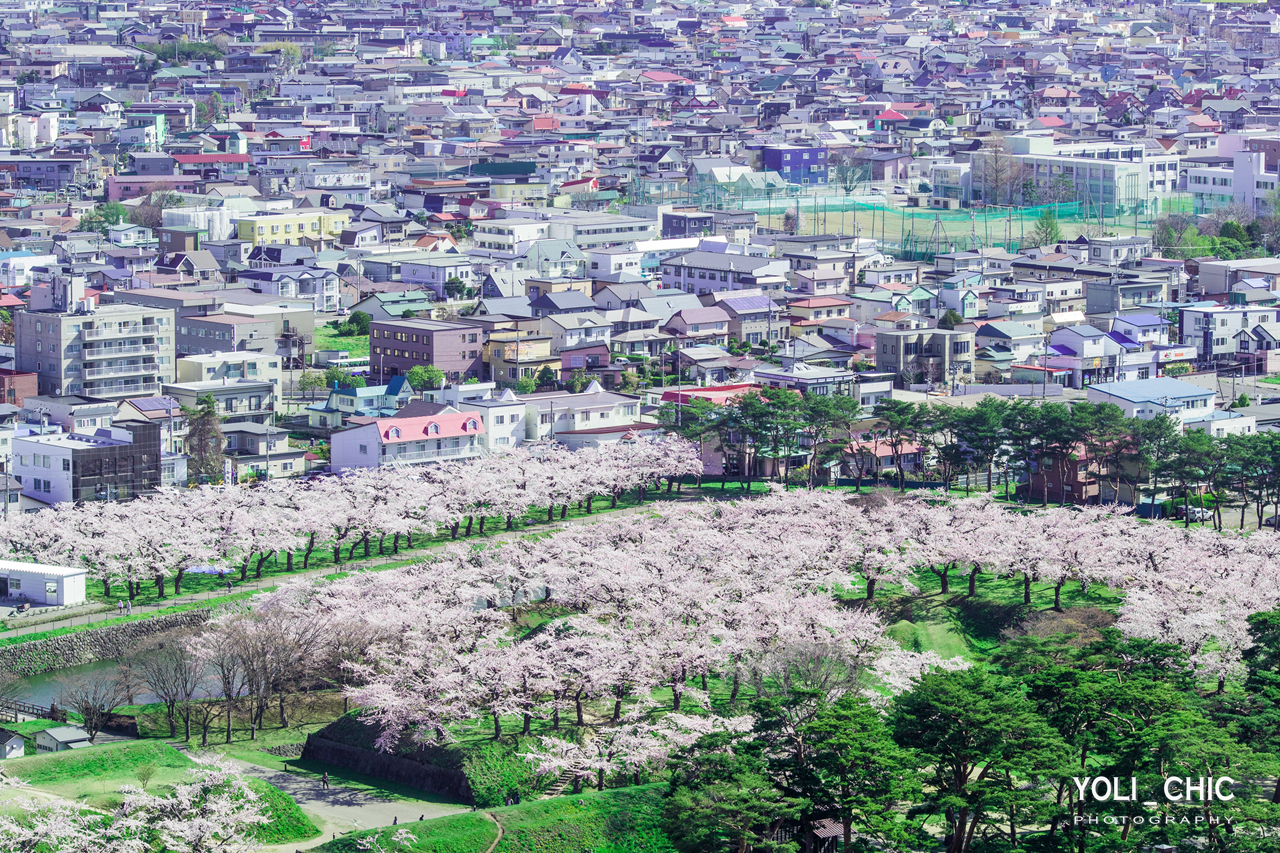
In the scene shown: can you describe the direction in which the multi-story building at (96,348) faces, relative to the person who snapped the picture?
facing the viewer and to the right of the viewer

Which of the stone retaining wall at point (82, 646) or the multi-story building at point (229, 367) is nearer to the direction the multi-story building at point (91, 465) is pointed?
the stone retaining wall

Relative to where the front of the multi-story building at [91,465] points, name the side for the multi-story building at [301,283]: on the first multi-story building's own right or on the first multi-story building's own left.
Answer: on the first multi-story building's own left

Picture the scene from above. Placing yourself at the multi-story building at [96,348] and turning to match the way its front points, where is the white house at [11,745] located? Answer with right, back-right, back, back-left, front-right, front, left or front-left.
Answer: front-right

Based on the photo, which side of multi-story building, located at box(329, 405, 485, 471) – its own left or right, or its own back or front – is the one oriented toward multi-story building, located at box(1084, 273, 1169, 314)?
left

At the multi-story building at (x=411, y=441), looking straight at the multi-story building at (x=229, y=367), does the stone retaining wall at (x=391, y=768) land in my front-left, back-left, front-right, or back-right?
back-left

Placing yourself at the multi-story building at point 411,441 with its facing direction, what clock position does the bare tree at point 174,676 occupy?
The bare tree is roughly at 2 o'clock from the multi-story building.

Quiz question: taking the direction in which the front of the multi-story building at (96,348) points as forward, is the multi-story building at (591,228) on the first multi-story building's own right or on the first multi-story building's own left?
on the first multi-story building's own left

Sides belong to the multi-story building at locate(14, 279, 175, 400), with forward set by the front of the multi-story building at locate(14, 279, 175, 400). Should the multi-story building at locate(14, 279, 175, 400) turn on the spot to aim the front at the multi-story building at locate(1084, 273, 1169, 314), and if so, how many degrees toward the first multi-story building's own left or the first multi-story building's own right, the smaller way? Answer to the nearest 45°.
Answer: approximately 45° to the first multi-story building's own left

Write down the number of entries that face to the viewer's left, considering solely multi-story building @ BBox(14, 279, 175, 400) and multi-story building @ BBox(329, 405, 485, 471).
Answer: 0

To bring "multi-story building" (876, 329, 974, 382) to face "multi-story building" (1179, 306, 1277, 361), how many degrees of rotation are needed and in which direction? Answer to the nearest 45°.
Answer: approximately 135° to its left
